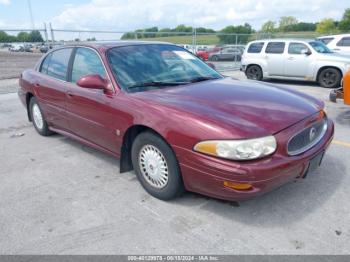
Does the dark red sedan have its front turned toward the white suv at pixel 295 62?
no

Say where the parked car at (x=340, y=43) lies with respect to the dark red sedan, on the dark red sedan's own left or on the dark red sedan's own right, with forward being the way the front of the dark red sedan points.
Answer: on the dark red sedan's own left
